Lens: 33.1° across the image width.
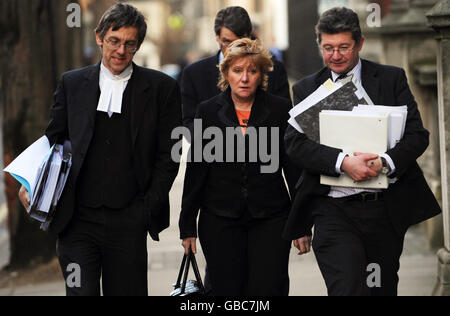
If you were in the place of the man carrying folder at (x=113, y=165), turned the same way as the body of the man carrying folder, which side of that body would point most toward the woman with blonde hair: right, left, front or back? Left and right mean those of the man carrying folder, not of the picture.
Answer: left

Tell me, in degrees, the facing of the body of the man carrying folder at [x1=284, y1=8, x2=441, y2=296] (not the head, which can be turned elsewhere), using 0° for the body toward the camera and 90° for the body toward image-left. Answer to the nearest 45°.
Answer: approximately 0°

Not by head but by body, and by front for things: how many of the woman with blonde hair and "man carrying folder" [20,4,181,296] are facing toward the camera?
2

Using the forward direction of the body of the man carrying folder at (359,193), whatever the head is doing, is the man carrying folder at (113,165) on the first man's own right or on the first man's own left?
on the first man's own right

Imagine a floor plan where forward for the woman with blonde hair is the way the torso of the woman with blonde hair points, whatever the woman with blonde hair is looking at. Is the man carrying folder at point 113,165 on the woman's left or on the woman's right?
on the woman's right

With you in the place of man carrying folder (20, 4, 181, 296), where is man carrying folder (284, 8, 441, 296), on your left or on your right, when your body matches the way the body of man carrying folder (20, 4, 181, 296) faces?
on your left

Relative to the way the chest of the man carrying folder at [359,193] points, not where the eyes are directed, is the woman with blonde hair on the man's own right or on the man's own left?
on the man's own right

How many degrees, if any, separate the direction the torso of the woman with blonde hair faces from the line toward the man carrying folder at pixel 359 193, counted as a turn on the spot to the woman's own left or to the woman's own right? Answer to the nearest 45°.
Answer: approximately 45° to the woman's own left
